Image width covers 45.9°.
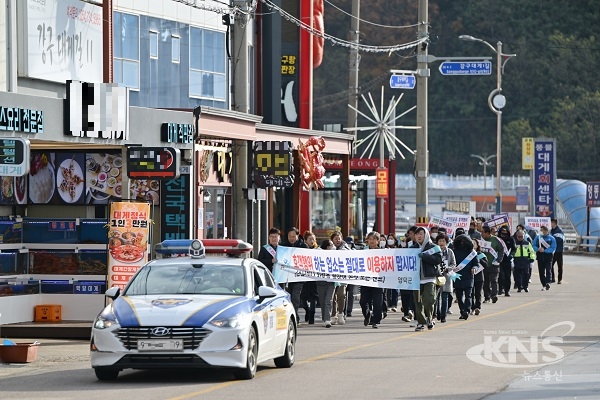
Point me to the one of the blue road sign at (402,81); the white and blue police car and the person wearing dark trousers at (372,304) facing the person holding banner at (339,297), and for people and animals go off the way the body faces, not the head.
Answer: the blue road sign

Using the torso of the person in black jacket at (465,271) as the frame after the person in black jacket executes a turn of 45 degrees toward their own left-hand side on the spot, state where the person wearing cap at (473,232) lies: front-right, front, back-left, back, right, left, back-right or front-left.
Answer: back

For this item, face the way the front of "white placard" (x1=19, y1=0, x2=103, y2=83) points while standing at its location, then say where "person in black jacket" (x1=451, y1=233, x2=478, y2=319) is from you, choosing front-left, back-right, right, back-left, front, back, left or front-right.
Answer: front-left

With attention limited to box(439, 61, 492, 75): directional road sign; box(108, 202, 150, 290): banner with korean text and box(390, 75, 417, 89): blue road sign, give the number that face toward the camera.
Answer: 3

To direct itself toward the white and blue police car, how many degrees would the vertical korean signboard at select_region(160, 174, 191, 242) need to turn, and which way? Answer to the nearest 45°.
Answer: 0° — it already faces it

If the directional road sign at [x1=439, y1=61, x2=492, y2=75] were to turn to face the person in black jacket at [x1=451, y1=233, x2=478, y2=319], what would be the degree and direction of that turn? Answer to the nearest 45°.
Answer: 0° — it already faces them

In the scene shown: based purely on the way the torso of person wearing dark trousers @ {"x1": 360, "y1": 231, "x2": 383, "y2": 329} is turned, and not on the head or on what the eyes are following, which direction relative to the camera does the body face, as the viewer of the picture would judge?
toward the camera

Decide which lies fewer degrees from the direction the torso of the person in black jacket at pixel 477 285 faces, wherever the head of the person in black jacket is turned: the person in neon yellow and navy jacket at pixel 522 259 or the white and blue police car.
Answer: the white and blue police car

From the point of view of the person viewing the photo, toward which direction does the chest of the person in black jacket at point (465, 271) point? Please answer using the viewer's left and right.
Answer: facing the viewer and to the left of the viewer

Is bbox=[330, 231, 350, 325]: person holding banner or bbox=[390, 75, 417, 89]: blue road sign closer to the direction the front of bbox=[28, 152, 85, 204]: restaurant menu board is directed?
the person holding banner

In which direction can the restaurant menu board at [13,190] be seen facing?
toward the camera

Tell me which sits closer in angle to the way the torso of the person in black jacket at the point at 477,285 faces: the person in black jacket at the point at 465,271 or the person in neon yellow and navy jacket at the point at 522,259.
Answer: the person in black jacket

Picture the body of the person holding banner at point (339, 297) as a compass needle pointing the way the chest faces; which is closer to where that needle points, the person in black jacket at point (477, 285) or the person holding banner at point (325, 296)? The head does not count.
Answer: the person holding banner
